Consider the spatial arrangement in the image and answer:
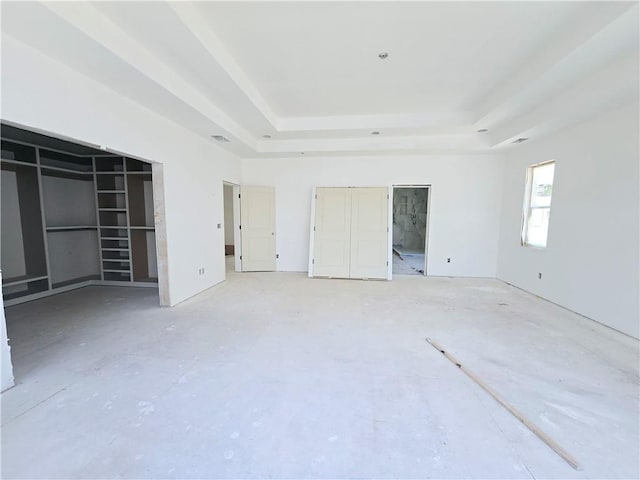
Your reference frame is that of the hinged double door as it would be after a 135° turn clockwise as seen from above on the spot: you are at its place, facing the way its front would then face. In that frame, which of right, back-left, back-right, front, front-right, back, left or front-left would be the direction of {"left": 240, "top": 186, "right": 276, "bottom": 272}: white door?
front-left

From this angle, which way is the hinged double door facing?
toward the camera

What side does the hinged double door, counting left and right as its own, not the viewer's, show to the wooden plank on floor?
front
